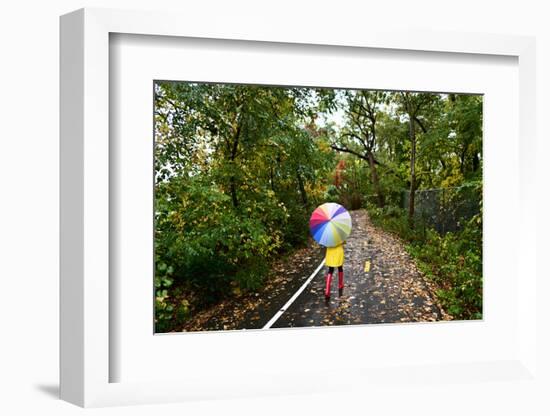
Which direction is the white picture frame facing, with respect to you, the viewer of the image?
facing the viewer and to the right of the viewer
